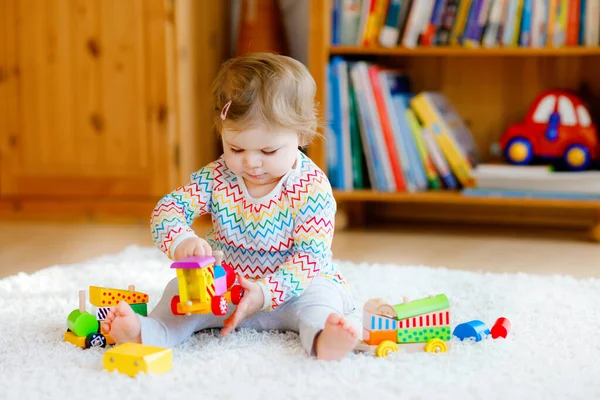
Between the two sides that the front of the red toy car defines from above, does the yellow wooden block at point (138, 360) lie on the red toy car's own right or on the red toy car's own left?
on the red toy car's own left

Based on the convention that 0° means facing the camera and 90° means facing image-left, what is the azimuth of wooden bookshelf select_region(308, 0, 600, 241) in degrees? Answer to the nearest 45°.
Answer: approximately 0°

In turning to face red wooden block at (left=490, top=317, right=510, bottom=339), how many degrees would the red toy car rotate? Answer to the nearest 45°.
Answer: approximately 90° to its left

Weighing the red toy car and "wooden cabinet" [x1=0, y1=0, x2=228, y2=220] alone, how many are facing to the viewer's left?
1

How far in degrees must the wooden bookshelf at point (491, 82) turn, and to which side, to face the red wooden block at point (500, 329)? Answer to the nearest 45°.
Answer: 0° — it already faces it

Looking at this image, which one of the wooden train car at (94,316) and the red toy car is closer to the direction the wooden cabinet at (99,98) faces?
the wooden train car

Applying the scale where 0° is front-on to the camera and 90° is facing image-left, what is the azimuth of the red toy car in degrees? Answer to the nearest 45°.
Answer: approximately 90°

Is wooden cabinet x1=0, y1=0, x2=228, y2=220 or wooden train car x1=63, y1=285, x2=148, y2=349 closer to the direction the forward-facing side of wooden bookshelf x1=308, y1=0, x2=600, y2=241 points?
the wooden train car
